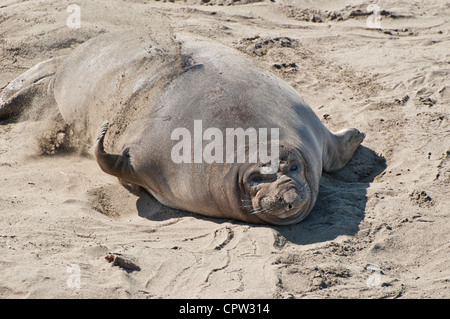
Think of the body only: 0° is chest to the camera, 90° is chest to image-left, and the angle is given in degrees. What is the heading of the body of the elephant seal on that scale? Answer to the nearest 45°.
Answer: approximately 315°
